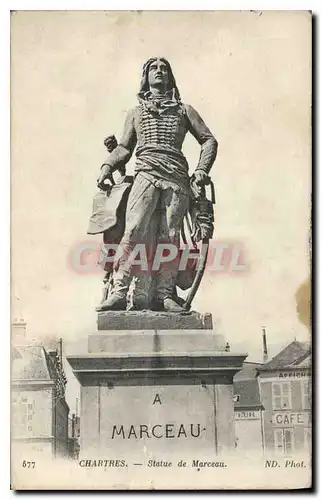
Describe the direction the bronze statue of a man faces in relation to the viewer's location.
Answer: facing the viewer
